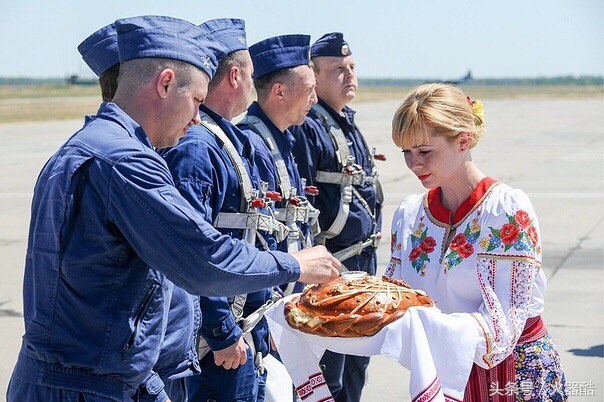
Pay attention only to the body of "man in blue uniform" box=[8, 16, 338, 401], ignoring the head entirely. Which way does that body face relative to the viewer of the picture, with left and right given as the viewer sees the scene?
facing to the right of the viewer

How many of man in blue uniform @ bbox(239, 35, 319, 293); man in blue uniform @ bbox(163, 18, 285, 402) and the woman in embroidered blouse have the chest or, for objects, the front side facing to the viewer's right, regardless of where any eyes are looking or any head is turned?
2

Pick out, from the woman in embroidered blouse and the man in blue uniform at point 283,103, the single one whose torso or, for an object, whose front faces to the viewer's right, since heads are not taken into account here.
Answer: the man in blue uniform

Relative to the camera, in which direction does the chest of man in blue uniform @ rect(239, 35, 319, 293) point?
to the viewer's right

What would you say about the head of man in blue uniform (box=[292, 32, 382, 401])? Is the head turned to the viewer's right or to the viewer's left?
to the viewer's right

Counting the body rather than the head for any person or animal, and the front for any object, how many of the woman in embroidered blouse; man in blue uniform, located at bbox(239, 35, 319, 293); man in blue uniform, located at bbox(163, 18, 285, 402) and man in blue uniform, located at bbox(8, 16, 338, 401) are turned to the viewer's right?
3

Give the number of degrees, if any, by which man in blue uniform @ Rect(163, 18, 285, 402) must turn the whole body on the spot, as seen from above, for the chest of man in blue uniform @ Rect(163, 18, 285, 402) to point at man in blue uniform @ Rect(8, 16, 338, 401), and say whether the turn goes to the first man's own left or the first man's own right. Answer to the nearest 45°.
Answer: approximately 90° to the first man's own right

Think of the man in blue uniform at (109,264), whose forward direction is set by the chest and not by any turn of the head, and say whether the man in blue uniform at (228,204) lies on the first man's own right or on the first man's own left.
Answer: on the first man's own left

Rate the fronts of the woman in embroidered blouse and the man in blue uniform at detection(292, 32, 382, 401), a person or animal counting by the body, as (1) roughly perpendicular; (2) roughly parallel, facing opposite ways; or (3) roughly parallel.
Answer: roughly perpendicular

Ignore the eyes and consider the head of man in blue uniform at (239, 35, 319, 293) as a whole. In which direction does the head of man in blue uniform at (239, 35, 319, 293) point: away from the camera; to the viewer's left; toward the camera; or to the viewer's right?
to the viewer's right

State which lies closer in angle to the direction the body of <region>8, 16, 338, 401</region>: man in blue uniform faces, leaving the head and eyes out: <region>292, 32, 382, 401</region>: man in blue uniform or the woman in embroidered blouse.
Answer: the woman in embroidered blouse

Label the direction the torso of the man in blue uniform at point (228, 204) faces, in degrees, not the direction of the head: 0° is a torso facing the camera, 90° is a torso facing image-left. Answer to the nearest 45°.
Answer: approximately 270°

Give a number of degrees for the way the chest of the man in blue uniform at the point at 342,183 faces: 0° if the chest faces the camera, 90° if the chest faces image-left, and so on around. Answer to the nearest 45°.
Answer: approximately 315°
